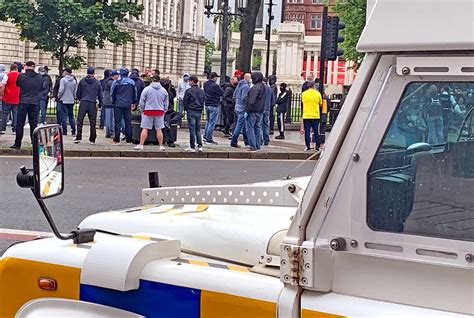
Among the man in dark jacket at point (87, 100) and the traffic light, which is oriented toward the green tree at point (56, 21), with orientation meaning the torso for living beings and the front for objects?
the man in dark jacket

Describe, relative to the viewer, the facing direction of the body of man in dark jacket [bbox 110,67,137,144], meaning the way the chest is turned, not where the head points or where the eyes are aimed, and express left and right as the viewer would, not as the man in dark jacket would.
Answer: facing away from the viewer

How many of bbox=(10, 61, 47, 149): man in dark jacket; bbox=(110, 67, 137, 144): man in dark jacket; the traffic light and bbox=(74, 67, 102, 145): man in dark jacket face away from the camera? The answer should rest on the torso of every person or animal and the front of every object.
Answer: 3

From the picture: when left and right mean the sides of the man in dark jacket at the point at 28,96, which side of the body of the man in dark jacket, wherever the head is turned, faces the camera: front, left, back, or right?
back

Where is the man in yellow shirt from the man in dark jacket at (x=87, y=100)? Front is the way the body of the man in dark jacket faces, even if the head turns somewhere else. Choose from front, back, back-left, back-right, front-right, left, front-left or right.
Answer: right
